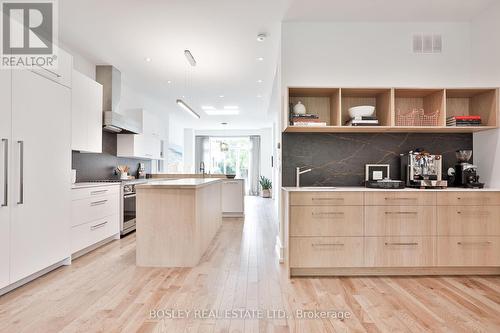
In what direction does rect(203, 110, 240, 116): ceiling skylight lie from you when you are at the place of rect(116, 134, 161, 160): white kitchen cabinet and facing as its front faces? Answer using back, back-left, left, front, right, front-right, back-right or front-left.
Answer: left

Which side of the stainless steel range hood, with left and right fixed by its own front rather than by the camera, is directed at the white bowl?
front

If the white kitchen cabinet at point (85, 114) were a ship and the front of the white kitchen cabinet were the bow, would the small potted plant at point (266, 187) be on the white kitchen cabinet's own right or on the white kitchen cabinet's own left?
on the white kitchen cabinet's own left

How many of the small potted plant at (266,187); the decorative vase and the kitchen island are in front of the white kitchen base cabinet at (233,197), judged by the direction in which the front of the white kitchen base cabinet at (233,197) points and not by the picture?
2

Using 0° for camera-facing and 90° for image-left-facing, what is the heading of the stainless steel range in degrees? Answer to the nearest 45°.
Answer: approximately 315°

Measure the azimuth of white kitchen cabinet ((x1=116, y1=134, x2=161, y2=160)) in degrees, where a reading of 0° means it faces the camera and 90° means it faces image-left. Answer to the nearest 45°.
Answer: approximately 315°

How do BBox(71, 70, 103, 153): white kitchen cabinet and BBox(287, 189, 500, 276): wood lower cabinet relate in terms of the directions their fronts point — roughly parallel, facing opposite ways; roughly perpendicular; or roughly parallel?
roughly perpendicular

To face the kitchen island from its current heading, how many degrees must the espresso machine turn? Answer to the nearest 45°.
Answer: approximately 45° to its right

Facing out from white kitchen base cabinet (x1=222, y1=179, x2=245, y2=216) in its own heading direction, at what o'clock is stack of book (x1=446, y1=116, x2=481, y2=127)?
The stack of book is roughly at 11 o'clock from the white kitchen base cabinet.

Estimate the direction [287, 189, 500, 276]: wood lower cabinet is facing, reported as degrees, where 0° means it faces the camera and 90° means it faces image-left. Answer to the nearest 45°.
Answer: approximately 0°

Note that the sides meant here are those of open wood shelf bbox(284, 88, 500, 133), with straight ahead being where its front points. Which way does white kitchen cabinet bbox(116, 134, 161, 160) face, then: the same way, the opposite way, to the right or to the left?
to the left
